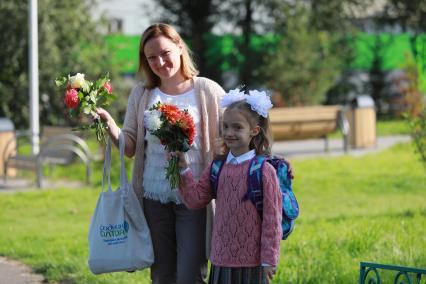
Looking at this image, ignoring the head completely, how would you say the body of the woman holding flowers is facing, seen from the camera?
toward the camera

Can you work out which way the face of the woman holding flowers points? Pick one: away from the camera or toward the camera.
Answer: toward the camera

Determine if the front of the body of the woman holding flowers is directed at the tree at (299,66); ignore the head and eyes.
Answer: no

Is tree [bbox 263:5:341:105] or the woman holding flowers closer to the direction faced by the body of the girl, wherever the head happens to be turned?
the woman holding flowers

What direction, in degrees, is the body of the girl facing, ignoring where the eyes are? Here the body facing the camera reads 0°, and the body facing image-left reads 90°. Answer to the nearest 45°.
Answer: approximately 45°

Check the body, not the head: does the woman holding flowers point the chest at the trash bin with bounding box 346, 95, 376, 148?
no

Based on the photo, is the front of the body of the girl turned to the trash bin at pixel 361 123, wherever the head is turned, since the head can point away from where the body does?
no

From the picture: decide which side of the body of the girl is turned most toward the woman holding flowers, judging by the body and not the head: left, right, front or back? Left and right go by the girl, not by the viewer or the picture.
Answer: right

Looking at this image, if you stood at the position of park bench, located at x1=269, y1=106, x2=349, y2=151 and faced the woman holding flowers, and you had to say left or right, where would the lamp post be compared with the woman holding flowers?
right

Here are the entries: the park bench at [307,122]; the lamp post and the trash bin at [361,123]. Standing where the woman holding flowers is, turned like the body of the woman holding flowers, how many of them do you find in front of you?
0

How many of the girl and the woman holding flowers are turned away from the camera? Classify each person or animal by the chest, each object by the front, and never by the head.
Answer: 0

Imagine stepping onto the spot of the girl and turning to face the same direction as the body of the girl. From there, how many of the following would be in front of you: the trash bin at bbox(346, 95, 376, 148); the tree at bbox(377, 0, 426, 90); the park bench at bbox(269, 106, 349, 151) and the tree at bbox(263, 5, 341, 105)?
0
